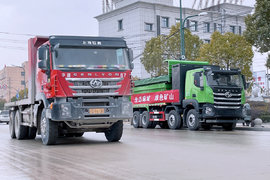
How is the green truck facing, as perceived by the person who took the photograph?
facing the viewer and to the right of the viewer

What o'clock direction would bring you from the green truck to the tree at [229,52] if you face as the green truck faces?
The tree is roughly at 8 o'clock from the green truck.

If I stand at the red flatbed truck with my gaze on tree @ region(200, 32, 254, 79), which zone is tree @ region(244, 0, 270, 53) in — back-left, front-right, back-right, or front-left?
front-right

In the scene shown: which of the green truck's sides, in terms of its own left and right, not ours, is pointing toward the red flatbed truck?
right

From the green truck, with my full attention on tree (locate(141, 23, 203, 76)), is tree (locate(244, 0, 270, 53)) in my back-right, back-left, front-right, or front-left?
front-right

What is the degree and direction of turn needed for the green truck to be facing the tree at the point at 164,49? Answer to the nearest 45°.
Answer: approximately 135° to its left

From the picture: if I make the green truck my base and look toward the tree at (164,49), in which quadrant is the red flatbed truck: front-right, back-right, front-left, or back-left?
back-left

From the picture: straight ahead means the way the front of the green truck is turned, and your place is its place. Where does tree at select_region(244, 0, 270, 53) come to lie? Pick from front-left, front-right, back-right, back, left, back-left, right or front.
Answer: left
